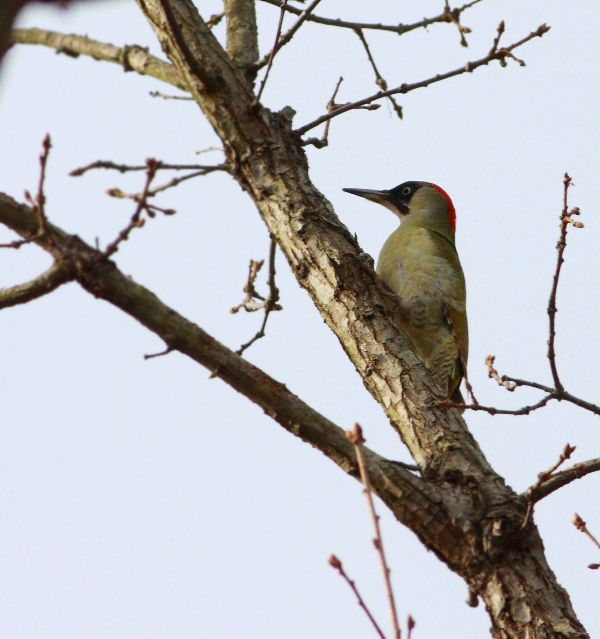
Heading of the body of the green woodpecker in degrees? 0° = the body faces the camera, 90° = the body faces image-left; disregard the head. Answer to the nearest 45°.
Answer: approximately 90°
